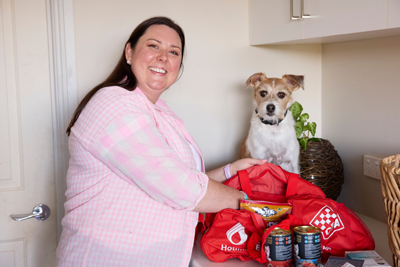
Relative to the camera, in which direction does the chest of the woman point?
to the viewer's right

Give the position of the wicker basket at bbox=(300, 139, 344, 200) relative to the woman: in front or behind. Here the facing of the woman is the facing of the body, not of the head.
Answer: in front

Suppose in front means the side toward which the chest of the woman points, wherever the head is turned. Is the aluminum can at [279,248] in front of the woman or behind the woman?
in front

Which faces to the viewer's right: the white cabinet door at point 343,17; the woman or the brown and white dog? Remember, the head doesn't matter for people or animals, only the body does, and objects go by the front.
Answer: the woman

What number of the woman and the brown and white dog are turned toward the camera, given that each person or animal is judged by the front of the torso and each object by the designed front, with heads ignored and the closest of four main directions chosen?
1

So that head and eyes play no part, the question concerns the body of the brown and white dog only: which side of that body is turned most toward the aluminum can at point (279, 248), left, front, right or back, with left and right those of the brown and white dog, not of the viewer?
front

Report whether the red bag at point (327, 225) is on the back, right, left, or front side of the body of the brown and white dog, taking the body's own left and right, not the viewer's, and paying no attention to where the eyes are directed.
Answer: front
